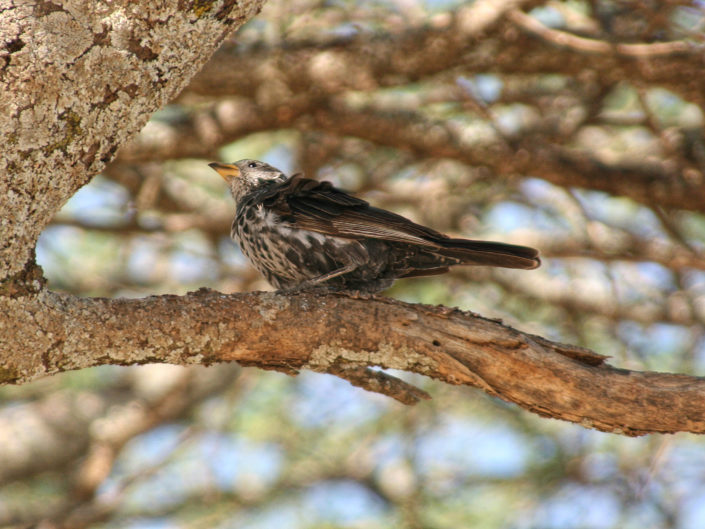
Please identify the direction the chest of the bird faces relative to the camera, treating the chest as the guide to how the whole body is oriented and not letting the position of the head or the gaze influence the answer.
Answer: to the viewer's left
